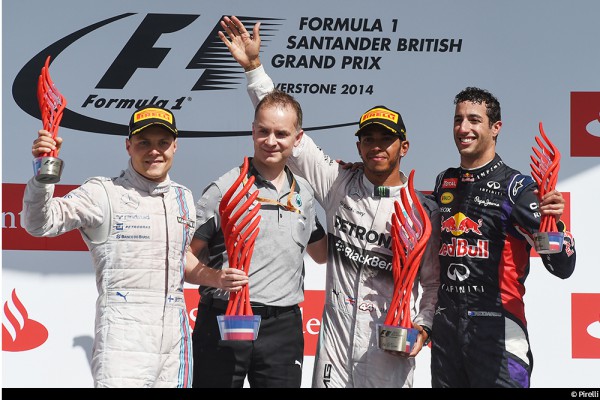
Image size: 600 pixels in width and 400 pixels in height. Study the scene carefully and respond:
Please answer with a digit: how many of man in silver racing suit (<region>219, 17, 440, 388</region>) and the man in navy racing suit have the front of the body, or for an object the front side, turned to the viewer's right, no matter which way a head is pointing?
0

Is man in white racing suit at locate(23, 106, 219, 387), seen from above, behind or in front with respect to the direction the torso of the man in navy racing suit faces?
in front

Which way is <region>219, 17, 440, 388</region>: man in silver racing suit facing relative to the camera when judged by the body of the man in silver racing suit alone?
toward the camera

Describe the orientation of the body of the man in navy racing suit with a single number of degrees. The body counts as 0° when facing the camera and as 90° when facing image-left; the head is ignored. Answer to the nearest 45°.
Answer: approximately 45°

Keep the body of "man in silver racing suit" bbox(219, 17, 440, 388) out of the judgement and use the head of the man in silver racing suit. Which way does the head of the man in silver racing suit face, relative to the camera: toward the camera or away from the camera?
toward the camera

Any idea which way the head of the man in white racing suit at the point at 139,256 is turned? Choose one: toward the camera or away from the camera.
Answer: toward the camera

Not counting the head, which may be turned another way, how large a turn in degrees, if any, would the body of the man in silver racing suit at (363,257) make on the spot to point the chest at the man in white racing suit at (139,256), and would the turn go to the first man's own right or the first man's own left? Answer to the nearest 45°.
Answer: approximately 90° to the first man's own right
